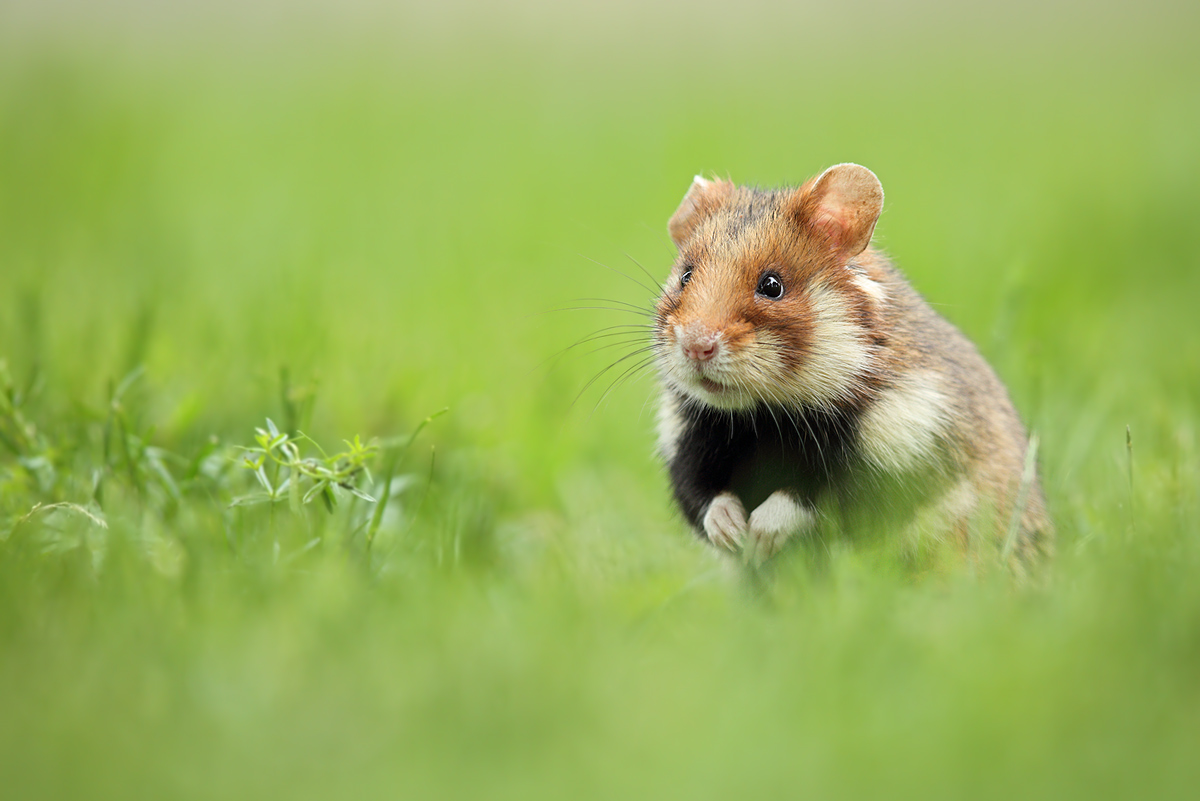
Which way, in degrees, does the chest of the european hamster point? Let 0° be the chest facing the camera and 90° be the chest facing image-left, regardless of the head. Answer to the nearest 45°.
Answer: approximately 45°
